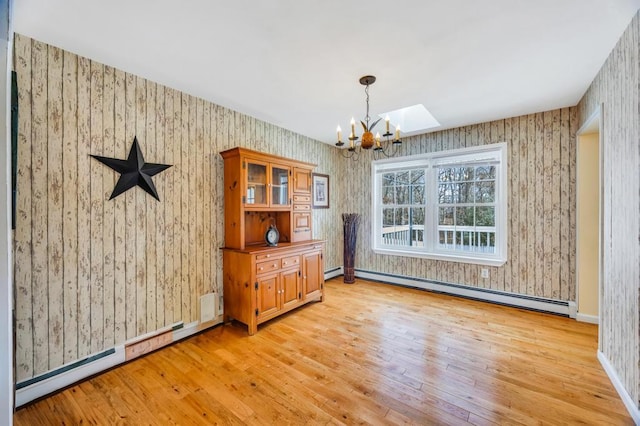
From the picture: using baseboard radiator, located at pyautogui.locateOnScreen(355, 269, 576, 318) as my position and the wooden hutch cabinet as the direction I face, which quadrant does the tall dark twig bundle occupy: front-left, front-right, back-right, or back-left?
front-right

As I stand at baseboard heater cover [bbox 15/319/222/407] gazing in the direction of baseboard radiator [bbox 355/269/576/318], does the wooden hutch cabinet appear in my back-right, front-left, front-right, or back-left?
front-left

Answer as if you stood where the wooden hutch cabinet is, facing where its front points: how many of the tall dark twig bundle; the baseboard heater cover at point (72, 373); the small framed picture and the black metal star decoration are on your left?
2

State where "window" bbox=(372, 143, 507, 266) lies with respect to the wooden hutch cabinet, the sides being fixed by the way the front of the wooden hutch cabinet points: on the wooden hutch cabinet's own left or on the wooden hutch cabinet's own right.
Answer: on the wooden hutch cabinet's own left

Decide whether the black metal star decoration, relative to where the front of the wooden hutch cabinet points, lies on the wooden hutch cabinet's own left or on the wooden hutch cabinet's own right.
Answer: on the wooden hutch cabinet's own right

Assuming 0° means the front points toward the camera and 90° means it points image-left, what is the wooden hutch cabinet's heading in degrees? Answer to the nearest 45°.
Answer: approximately 315°

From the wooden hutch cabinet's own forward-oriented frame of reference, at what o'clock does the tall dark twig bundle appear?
The tall dark twig bundle is roughly at 9 o'clock from the wooden hutch cabinet.

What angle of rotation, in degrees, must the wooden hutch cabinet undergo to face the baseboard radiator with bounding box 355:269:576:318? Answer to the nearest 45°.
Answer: approximately 45° to its left

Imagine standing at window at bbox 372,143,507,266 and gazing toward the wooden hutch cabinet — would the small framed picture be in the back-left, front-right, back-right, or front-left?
front-right

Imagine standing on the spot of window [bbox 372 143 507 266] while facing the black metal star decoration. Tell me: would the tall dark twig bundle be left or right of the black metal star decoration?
right

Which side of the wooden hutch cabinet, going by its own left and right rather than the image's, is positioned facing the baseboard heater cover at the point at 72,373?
right

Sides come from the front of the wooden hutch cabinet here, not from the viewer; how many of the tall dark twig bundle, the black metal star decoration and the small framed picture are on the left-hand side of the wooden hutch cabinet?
2

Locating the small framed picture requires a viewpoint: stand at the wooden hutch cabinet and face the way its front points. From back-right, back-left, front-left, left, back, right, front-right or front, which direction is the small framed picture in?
left
